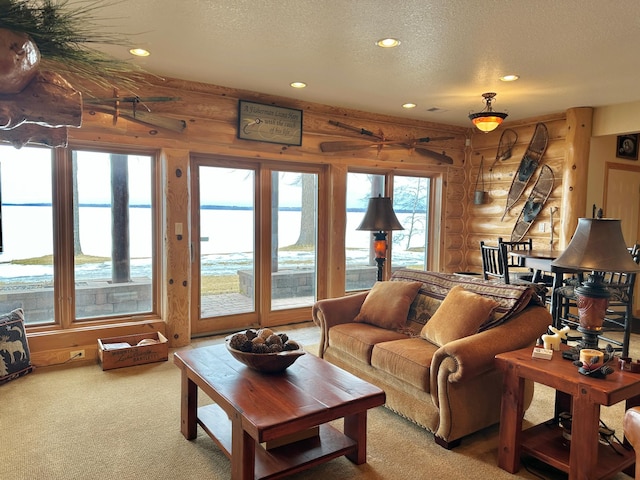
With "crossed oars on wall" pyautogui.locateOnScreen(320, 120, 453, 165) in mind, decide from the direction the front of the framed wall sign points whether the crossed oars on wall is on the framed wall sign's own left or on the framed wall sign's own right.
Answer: on the framed wall sign's own left

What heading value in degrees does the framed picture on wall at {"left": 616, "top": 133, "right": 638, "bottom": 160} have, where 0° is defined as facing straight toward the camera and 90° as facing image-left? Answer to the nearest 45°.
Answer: approximately 45°

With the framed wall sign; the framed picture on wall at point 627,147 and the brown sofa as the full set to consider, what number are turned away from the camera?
0

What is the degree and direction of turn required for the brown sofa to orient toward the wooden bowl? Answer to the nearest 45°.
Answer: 0° — it already faces it

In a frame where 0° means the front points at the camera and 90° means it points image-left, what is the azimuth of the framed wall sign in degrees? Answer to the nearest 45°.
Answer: approximately 315°

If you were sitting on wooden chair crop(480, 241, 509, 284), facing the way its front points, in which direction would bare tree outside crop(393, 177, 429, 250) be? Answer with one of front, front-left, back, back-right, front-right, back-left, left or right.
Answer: left

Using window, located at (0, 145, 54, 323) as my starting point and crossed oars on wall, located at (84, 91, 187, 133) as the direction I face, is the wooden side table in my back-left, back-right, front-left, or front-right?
front-right

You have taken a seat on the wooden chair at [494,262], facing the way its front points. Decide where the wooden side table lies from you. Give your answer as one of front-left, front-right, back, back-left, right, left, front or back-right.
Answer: back-right

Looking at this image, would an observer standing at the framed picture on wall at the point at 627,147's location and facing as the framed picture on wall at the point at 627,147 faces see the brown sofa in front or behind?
in front

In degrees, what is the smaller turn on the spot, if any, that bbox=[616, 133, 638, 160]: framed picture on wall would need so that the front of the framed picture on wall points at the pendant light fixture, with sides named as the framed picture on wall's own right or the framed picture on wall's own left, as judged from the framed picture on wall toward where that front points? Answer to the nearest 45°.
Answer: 0° — it already faces it

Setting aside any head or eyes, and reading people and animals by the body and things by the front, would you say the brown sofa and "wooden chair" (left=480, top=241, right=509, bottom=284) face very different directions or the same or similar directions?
very different directions

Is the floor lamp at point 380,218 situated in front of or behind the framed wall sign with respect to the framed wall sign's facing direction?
in front

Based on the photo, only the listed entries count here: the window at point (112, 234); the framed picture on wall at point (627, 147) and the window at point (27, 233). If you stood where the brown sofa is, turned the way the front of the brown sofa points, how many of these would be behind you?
1

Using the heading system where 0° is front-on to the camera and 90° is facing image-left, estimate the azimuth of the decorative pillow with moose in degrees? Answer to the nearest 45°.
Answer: approximately 315°

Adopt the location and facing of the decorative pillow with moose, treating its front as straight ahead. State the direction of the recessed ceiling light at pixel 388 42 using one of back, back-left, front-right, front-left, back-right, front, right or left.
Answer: front
